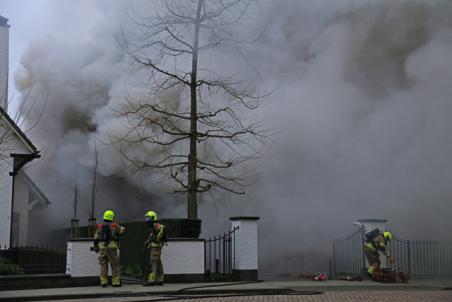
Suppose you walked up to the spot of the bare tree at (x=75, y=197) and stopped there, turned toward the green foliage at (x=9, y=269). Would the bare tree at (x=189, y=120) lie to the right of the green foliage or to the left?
left

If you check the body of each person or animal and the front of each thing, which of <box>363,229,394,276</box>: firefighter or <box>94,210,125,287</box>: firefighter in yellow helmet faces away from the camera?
the firefighter in yellow helmet

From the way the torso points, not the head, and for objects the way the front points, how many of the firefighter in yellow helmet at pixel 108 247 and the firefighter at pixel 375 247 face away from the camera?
1

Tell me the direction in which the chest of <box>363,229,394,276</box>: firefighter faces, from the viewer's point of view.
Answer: to the viewer's right

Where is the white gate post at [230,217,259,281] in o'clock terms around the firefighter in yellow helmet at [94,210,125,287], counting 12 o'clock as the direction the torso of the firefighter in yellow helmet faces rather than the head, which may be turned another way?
The white gate post is roughly at 2 o'clock from the firefighter in yellow helmet.

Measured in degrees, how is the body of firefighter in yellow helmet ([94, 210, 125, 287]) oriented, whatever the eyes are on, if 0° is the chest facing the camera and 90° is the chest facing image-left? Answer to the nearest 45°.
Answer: approximately 180°

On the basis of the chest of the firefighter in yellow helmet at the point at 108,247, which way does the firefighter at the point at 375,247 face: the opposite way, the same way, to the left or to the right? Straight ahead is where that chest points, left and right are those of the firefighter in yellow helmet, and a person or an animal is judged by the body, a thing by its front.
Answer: to the right

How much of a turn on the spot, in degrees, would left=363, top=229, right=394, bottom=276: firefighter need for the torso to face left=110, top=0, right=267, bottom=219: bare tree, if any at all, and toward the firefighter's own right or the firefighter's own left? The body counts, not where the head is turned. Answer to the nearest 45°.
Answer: approximately 135° to the firefighter's own left
